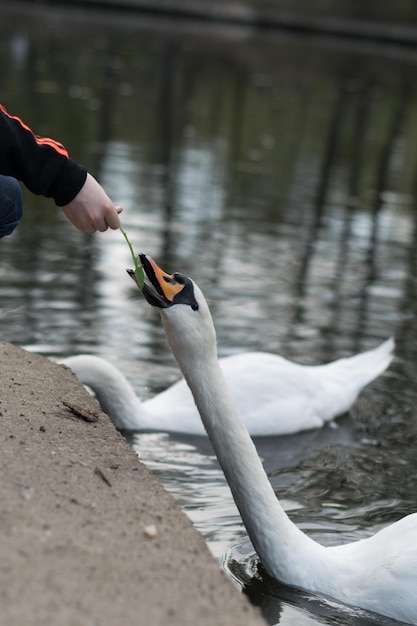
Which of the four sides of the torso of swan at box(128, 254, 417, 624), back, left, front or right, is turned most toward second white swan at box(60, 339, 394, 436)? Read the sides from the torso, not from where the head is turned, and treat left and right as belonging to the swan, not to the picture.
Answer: right

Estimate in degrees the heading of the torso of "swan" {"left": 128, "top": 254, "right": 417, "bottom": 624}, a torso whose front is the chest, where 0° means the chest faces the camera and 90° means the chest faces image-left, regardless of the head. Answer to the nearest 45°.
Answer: approximately 90°

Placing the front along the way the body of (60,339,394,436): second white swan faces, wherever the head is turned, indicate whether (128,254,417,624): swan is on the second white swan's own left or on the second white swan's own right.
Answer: on the second white swan's own left

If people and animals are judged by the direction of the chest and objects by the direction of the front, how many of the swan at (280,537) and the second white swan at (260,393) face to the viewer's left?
2

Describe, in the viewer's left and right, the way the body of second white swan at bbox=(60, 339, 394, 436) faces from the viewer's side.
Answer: facing to the left of the viewer
